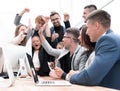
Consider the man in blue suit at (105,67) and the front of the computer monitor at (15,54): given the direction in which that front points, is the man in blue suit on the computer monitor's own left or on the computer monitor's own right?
on the computer monitor's own right

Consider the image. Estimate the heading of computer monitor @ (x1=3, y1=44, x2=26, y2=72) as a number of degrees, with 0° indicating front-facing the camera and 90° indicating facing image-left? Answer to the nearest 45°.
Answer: approximately 180°

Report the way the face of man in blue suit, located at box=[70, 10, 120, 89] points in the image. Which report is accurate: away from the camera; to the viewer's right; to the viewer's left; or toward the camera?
to the viewer's left
